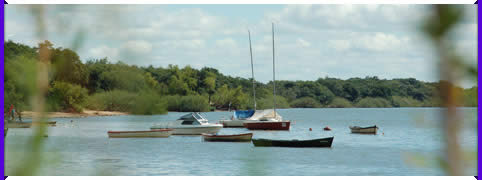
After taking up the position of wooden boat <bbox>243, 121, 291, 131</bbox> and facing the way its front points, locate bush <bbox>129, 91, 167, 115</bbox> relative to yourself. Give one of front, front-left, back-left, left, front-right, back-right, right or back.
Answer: left

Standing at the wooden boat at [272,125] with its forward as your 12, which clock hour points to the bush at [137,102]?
The bush is roughly at 9 o'clock from the wooden boat.

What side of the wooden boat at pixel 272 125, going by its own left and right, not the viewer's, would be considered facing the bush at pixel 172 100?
left

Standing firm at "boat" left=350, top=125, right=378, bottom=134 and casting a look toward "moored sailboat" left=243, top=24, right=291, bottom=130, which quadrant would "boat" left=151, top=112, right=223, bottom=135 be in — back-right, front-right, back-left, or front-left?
front-left
